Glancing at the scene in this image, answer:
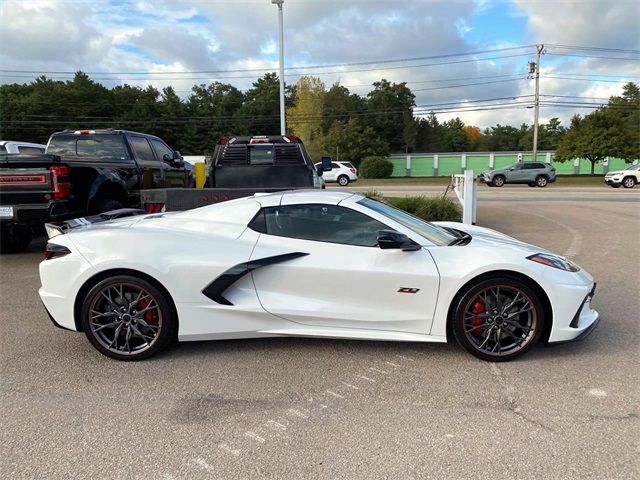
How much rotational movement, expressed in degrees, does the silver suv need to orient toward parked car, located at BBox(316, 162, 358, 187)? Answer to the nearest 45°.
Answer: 0° — it already faces it

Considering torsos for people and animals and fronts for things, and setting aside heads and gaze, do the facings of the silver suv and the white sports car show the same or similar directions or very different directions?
very different directions

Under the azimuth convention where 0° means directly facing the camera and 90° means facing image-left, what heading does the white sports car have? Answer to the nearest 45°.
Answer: approximately 270°

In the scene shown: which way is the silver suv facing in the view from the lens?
facing to the left of the viewer

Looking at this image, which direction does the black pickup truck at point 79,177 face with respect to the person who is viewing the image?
facing away from the viewer and to the right of the viewer

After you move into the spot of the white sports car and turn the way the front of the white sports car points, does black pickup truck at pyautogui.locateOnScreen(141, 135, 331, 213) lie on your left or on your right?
on your left

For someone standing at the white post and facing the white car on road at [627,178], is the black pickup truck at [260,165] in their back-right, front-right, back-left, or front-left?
back-left

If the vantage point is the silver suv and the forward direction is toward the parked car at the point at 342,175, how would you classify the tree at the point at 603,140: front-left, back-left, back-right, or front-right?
back-right

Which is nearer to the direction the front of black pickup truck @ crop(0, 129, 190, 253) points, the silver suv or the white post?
the silver suv

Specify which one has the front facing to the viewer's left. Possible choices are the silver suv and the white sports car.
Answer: the silver suv

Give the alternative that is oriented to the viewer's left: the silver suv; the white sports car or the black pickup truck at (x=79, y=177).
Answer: the silver suv

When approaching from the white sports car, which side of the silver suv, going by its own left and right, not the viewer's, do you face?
left

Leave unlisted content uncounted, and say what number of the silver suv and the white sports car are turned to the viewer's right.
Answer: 1
